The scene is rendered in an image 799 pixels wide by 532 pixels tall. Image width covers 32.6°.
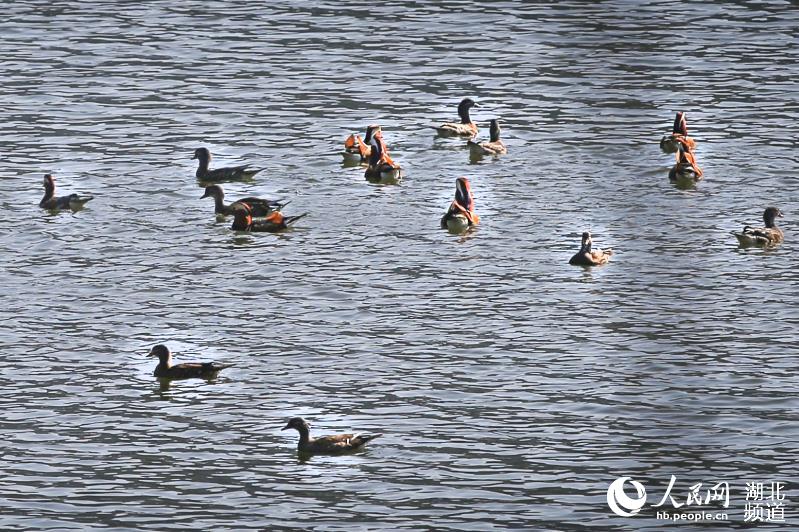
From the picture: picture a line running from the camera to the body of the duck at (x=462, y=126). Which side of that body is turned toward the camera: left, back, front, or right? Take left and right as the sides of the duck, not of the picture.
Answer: right

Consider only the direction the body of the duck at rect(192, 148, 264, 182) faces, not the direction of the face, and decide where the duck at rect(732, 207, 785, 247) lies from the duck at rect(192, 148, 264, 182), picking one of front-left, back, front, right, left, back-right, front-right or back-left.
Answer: back-left

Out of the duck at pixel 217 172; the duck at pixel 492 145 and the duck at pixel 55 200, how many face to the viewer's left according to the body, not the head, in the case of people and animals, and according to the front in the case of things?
2

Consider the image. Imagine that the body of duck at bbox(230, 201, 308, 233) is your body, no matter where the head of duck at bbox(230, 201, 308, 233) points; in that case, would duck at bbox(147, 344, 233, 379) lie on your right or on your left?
on your left

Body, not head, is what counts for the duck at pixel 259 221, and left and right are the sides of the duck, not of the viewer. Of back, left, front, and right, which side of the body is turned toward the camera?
left

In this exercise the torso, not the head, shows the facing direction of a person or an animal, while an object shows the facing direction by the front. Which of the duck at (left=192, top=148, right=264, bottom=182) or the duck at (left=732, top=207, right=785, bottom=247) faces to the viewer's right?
the duck at (left=732, top=207, right=785, bottom=247)

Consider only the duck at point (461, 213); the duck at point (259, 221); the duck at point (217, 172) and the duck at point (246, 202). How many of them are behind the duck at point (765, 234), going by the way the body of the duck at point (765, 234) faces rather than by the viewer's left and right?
4

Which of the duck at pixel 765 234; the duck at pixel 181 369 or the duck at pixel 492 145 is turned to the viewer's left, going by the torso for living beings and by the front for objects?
the duck at pixel 181 369

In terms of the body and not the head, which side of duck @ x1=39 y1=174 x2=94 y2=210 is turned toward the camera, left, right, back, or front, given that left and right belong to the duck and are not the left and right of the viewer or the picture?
left

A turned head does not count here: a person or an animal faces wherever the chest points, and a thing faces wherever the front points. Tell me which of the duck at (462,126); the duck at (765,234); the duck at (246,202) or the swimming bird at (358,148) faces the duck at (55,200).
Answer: the duck at (246,202)

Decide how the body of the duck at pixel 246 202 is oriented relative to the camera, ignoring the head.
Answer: to the viewer's left

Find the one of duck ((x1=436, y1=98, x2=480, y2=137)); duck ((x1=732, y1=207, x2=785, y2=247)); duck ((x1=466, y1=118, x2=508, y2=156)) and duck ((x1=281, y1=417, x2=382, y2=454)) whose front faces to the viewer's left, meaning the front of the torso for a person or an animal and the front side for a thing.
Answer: duck ((x1=281, y1=417, x2=382, y2=454))

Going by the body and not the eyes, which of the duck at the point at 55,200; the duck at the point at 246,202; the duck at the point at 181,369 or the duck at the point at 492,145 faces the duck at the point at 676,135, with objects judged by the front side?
the duck at the point at 492,145

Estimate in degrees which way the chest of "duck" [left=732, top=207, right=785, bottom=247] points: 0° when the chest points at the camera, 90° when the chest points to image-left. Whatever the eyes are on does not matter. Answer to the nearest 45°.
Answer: approximately 270°
